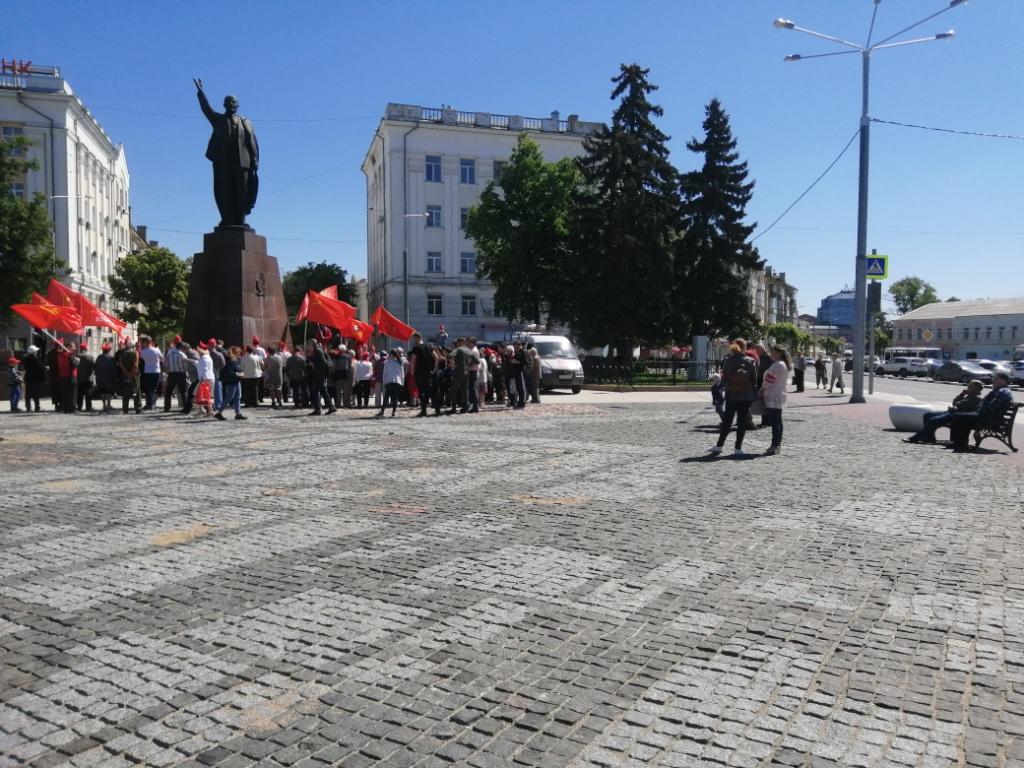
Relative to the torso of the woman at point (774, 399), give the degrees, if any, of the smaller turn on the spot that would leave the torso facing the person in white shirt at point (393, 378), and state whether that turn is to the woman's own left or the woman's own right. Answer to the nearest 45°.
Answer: approximately 45° to the woman's own right

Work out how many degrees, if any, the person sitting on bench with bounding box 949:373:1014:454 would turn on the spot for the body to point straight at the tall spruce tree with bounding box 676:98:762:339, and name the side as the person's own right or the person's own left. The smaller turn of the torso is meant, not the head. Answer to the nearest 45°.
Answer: approximately 45° to the person's own right

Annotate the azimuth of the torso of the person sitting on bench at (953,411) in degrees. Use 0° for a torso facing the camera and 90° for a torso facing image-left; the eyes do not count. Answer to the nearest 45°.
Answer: approximately 90°

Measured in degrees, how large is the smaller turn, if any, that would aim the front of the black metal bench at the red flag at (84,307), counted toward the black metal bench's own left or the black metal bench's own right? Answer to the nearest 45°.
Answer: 0° — it already faces it

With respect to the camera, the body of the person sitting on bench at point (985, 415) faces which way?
to the viewer's left

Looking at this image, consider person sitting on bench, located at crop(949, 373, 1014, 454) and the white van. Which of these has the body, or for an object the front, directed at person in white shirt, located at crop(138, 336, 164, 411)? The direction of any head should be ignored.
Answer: the person sitting on bench

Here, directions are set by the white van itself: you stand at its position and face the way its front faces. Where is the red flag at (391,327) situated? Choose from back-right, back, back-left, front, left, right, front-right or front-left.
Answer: right

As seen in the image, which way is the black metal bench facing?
to the viewer's left

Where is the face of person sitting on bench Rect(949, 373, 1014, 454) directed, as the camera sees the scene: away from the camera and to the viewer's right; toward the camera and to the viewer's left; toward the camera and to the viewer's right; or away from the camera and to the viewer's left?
toward the camera and to the viewer's left

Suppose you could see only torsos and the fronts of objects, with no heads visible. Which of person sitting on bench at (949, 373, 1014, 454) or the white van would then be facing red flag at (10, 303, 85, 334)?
the person sitting on bench

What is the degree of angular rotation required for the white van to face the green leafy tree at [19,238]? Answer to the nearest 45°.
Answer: approximately 135° to its right

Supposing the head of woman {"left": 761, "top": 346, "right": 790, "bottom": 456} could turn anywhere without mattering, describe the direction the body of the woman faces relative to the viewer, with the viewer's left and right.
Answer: facing to the left of the viewer
